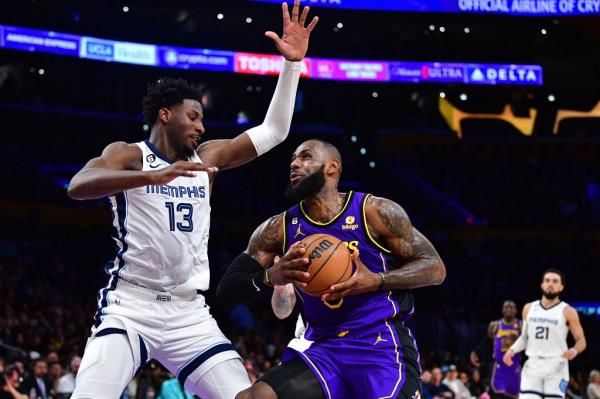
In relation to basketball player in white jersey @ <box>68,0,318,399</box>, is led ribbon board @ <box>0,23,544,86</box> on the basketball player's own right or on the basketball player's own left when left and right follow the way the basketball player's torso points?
on the basketball player's own left

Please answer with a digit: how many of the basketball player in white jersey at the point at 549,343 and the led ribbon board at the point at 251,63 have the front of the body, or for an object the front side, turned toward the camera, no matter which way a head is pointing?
2

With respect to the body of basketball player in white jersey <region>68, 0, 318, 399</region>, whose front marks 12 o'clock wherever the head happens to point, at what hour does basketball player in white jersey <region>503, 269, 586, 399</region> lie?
basketball player in white jersey <region>503, 269, 586, 399</region> is roughly at 9 o'clock from basketball player in white jersey <region>68, 0, 318, 399</region>.

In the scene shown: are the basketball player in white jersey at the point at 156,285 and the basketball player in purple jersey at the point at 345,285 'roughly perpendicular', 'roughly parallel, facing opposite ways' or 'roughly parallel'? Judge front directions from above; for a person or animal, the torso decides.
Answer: roughly perpendicular

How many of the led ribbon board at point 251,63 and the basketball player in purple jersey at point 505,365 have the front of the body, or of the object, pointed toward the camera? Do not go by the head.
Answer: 2

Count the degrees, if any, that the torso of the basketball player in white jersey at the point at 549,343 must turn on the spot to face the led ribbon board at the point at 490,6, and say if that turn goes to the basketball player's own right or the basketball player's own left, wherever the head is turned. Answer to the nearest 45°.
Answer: approximately 180°

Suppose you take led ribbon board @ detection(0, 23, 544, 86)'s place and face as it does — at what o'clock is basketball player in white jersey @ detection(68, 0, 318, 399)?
The basketball player in white jersey is roughly at 12 o'clock from the led ribbon board.

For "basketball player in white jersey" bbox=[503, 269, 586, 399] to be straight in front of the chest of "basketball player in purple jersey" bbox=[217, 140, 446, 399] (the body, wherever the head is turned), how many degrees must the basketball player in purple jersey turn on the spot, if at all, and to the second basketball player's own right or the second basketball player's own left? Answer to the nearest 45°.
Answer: approximately 180°

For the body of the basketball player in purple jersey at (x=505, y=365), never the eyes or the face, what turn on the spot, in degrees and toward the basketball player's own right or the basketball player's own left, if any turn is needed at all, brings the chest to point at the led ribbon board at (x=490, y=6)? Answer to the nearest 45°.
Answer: approximately 180°

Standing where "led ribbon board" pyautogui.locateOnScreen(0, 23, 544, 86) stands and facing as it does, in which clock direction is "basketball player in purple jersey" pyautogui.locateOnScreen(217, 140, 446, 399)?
The basketball player in purple jersey is roughly at 12 o'clock from the led ribbon board.

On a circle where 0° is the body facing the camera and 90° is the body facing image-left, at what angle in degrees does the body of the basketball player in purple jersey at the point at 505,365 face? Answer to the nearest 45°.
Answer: approximately 0°
